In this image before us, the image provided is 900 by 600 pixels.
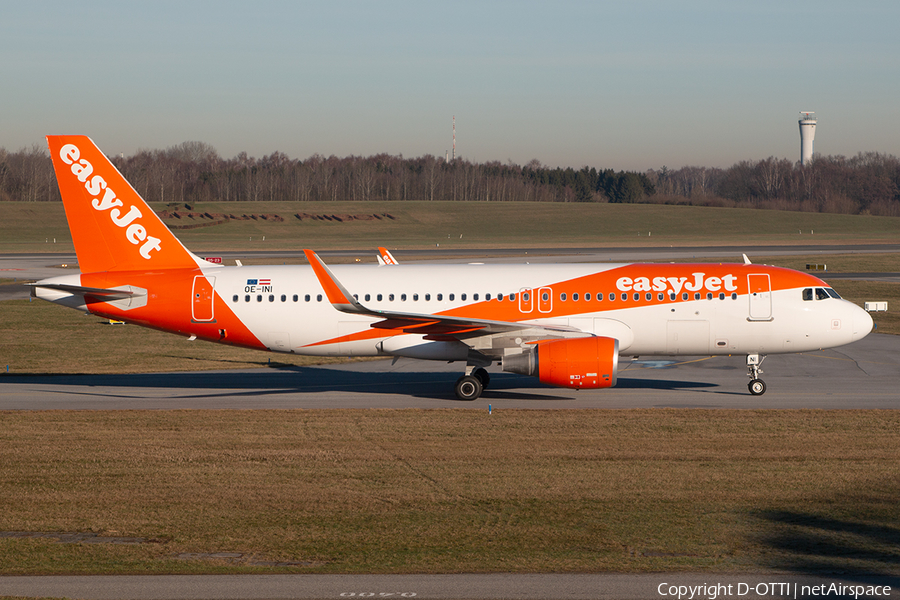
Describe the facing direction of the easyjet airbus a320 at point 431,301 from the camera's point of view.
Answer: facing to the right of the viewer
